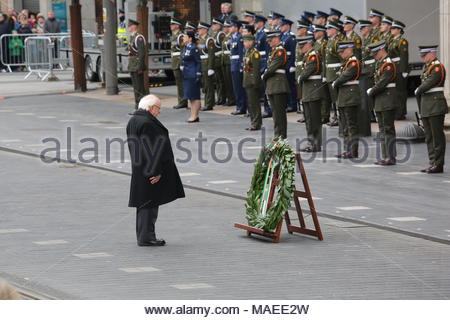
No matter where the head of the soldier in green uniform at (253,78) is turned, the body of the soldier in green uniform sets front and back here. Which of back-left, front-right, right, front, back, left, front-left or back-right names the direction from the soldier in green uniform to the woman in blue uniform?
right

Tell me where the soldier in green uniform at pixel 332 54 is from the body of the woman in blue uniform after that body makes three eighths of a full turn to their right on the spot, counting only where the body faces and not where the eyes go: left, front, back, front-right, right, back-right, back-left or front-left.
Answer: back-right

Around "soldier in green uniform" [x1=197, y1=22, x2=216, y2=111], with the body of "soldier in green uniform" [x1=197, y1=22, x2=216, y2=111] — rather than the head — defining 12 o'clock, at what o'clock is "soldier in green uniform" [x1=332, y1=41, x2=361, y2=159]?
"soldier in green uniform" [x1=332, y1=41, x2=361, y2=159] is roughly at 10 o'clock from "soldier in green uniform" [x1=197, y1=22, x2=216, y2=111].

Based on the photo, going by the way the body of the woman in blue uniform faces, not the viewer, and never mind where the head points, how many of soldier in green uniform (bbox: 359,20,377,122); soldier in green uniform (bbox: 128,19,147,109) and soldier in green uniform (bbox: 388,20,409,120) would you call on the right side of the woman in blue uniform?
1

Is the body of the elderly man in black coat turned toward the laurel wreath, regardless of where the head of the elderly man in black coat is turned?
yes

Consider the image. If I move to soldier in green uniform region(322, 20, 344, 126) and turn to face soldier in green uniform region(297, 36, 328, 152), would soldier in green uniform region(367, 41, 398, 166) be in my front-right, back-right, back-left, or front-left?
front-left

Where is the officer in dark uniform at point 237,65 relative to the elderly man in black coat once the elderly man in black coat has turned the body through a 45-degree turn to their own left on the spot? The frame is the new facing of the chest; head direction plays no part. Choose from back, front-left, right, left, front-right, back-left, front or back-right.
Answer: front-left

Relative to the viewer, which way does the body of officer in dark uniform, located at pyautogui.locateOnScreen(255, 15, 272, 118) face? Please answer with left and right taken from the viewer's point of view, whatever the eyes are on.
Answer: facing the viewer and to the left of the viewer

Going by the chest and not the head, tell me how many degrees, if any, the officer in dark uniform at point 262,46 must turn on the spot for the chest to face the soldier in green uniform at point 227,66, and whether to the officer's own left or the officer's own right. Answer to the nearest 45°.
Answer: approximately 90° to the officer's own right
